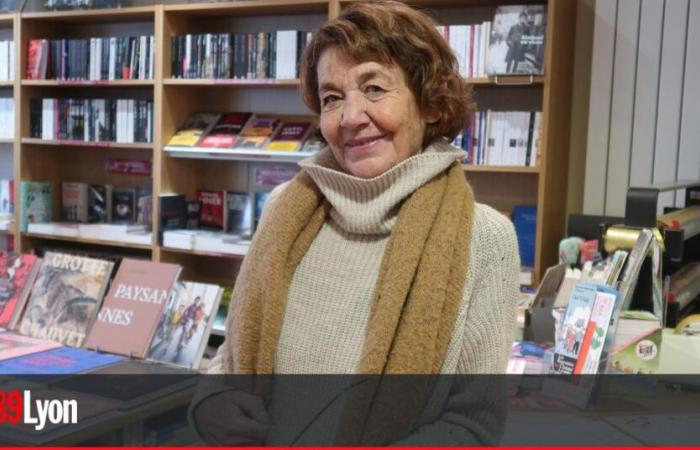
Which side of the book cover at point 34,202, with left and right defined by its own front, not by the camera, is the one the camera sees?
front

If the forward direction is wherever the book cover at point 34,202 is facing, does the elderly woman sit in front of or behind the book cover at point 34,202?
in front

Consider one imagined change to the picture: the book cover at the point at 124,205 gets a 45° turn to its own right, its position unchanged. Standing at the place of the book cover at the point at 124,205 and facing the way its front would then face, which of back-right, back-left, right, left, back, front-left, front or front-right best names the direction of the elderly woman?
front-left

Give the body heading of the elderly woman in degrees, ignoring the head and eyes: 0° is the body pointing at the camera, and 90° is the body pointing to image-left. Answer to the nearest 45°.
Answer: approximately 45°

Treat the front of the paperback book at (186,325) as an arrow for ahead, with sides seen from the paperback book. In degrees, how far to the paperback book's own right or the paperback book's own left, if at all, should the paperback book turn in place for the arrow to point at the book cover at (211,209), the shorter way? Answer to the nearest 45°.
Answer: approximately 180°

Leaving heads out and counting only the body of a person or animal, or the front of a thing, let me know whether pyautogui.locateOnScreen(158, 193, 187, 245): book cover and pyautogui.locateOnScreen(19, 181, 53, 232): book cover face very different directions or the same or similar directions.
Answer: same or similar directions

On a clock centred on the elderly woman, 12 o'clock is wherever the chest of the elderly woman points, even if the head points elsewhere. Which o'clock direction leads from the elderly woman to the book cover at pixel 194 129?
The book cover is roughly at 4 o'clock from the elderly woman.

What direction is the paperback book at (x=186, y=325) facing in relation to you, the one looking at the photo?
facing the viewer

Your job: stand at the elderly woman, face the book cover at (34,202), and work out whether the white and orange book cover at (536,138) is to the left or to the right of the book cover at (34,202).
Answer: right

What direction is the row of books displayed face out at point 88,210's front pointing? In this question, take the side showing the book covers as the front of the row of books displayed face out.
toward the camera

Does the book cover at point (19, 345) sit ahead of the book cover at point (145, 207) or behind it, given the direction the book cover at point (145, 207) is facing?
ahead

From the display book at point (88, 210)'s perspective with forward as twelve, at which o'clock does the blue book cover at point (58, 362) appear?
The blue book cover is roughly at 12 o'clock from the display book.

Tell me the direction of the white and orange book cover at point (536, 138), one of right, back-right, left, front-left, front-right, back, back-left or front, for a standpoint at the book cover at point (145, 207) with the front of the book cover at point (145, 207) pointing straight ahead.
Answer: front-left

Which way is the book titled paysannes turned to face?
toward the camera
